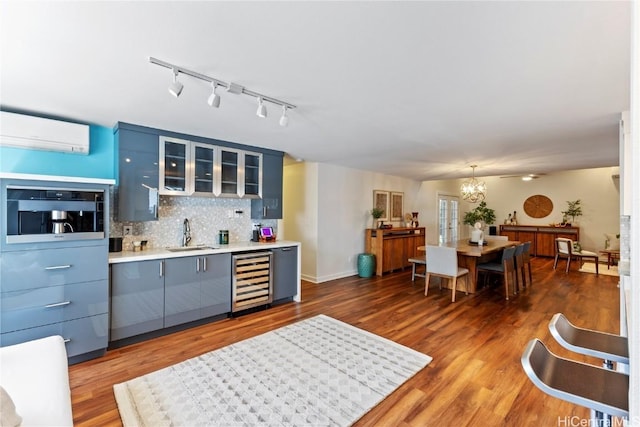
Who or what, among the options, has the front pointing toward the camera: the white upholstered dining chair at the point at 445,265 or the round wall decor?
the round wall decor

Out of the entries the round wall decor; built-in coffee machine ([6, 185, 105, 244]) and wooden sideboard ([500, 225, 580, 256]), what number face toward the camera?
3

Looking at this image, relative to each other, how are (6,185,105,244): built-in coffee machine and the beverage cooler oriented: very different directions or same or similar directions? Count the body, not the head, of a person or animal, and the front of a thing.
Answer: same or similar directions

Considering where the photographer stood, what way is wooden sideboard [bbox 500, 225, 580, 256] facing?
facing the viewer

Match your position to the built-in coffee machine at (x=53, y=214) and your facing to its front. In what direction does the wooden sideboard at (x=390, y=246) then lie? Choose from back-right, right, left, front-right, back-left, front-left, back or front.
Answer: left

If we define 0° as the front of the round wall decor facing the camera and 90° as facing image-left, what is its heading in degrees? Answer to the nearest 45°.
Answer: approximately 0°

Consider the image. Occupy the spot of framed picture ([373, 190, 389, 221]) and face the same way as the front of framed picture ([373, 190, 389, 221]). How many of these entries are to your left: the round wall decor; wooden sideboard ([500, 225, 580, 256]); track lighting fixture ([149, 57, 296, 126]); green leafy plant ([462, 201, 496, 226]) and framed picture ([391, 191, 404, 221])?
4

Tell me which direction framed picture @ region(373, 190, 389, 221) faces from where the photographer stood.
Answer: facing the viewer and to the right of the viewer

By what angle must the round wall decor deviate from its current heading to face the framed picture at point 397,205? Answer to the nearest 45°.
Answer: approximately 45° to its right

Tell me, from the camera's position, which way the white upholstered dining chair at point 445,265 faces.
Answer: facing away from the viewer and to the right of the viewer

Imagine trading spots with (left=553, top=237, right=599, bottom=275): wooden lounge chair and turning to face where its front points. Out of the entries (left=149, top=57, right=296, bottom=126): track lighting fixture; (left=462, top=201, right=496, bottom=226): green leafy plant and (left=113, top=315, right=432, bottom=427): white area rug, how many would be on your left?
0

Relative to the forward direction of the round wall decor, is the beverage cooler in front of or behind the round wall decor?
in front

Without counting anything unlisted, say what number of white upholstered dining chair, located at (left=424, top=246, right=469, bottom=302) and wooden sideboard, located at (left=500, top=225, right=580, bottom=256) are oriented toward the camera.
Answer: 1
